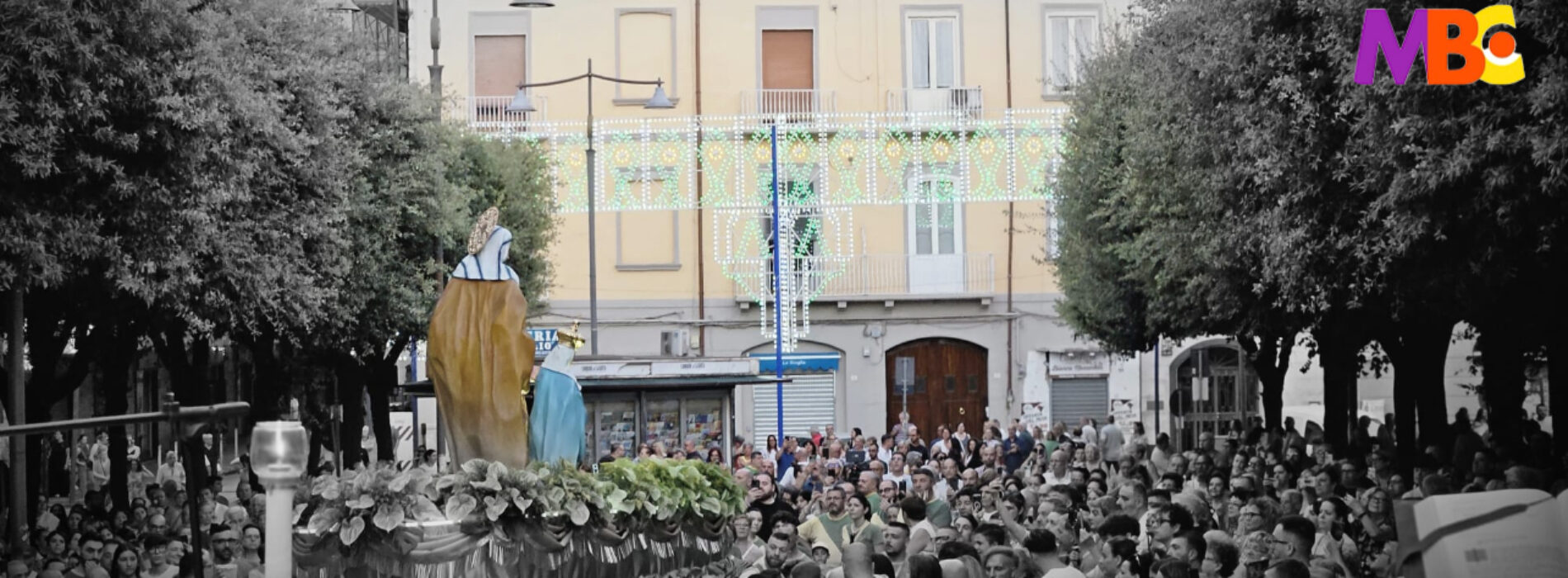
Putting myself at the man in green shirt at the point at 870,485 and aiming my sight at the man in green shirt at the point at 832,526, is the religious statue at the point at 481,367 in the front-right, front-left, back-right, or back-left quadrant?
front-right

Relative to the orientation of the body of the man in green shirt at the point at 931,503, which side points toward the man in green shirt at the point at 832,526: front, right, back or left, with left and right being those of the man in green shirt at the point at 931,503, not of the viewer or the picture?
front

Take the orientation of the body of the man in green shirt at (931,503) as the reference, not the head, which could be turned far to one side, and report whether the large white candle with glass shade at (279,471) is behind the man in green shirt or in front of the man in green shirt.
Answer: in front

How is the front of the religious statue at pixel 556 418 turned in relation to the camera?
facing away from the viewer and to the right of the viewer

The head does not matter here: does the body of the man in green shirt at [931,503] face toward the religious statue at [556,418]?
yes

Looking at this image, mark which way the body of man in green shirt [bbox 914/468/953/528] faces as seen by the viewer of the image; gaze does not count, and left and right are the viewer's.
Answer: facing the viewer and to the left of the viewer

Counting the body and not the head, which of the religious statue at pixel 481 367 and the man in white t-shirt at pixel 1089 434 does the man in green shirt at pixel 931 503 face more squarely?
the religious statue

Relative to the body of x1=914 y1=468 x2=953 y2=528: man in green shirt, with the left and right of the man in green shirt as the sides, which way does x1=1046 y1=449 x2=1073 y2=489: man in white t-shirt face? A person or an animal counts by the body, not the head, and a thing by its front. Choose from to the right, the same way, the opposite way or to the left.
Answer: the same way

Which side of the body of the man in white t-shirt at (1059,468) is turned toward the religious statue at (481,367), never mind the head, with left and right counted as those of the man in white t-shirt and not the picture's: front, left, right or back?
front

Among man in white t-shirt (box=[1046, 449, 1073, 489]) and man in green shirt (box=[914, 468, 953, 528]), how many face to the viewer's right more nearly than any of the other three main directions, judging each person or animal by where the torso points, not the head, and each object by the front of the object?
0

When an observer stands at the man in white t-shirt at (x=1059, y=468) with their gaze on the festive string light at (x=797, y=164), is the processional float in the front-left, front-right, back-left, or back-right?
back-left

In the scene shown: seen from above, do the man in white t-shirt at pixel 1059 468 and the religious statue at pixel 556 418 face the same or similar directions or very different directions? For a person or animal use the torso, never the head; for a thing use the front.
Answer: very different directions

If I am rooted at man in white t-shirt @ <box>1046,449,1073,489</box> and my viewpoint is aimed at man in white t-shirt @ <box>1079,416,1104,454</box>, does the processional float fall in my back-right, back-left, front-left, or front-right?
back-left

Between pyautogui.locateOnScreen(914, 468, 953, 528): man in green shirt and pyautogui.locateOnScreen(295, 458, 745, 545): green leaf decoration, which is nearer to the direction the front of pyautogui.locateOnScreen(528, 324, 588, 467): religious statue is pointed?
the man in green shirt

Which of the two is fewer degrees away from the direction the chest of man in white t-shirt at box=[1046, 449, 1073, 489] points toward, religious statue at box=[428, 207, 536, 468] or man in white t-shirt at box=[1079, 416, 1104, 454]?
the religious statue

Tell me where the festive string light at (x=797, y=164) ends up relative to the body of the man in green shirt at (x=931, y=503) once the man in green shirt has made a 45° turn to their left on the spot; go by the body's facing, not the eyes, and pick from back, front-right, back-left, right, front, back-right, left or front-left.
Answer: back

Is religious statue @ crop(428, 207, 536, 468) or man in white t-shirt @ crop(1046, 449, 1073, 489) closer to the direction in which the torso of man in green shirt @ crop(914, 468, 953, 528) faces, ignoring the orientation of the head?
the religious statue
